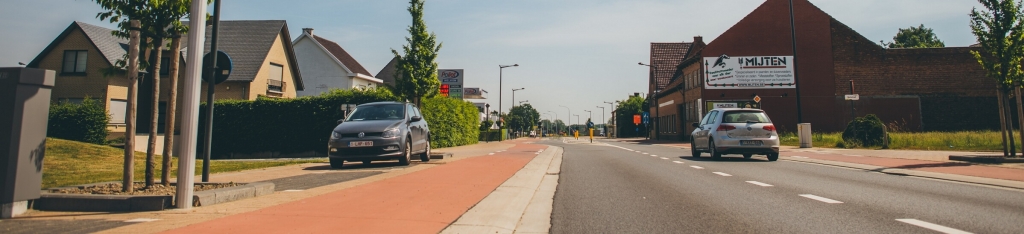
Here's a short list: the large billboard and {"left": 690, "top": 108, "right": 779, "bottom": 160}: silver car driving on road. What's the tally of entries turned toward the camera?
1

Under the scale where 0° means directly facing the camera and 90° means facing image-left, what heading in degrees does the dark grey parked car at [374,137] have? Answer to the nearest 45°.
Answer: approximately 45°

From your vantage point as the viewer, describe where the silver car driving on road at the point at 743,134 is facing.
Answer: facing away from the viewer and to the left of the viewer

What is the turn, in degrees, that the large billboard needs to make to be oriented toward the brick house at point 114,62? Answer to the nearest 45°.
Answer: approximately 45° to its right
